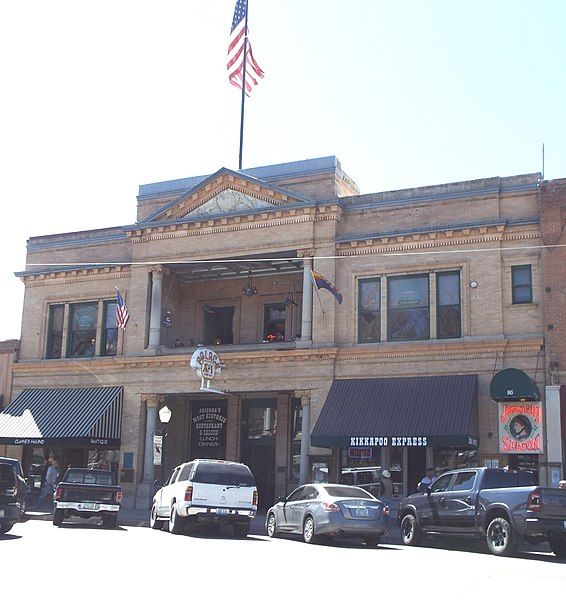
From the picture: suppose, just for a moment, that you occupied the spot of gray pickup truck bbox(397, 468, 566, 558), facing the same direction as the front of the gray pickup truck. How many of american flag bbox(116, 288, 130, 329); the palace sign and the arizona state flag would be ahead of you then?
3

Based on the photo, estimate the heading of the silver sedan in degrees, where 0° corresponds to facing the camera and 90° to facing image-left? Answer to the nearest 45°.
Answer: approximately 135°

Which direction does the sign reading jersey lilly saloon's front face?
toward the camera

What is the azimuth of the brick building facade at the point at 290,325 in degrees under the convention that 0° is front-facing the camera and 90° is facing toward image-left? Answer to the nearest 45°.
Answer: approximately 45°

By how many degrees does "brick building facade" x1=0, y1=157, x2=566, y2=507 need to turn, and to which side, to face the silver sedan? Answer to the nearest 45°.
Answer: approximately 45° to its left

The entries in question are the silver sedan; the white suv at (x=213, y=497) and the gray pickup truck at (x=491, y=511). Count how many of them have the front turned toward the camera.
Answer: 0

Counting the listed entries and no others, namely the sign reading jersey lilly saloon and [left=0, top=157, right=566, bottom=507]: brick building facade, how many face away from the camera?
0

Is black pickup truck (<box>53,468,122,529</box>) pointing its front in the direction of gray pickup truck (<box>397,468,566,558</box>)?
no

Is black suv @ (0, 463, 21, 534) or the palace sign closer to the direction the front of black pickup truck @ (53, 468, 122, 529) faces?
the palace sign

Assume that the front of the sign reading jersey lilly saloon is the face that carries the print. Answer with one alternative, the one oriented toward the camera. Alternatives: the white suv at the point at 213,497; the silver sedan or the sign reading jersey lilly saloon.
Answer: the sign reading jersey lilly saloon

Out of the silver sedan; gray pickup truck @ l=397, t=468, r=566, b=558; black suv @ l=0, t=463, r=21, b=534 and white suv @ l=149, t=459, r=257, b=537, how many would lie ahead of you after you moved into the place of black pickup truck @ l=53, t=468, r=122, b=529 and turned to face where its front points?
0

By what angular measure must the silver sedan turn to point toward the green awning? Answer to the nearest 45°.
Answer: approximately 90° to its right

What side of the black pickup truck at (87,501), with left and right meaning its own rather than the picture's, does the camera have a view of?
back
